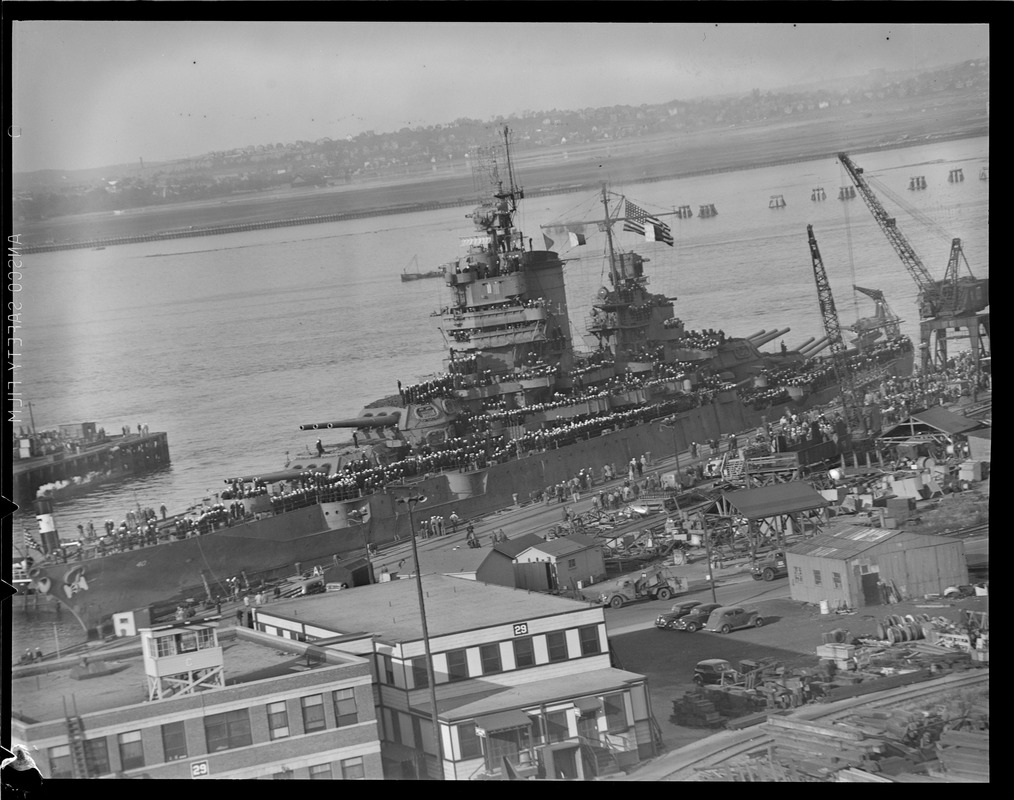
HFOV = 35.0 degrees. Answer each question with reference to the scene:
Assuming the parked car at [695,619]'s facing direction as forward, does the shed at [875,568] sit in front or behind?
behind

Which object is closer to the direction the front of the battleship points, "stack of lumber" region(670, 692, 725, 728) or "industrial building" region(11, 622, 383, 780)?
the industrial building

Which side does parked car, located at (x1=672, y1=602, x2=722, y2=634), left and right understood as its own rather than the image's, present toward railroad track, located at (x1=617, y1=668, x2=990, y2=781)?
left

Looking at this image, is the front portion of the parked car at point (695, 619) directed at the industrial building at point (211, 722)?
yes

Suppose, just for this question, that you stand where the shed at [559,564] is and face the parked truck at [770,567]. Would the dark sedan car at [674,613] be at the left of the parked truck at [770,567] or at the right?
right

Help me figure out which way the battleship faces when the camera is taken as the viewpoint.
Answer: facing the viewer and to the left of the viewer

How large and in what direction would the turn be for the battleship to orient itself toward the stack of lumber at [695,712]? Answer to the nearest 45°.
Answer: approximately 45° to its left

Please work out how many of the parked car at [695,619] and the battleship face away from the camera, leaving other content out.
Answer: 0

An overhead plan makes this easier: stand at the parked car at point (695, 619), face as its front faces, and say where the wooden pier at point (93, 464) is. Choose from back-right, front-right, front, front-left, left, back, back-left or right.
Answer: front-right
